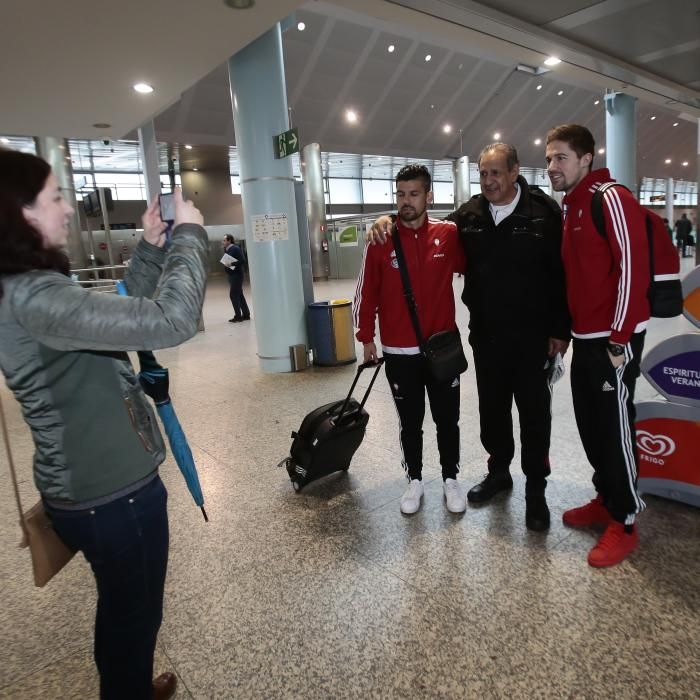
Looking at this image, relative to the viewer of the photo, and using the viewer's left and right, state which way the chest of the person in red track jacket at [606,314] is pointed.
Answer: facing the viewer and to the left of the viewer

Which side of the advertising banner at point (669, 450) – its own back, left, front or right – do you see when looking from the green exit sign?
right

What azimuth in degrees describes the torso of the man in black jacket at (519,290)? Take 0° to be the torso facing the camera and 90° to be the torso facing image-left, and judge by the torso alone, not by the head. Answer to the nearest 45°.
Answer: approximately 45°

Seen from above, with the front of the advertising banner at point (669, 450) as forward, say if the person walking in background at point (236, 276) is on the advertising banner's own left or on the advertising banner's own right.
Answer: on the advertising banner's own right

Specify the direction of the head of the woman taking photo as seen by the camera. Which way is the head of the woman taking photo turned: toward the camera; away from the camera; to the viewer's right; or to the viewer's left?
to the viewer's right

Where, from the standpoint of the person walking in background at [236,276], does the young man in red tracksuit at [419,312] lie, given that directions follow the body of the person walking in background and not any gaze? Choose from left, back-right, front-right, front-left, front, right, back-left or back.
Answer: left

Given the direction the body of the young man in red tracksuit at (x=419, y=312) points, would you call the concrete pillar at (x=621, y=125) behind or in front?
behind

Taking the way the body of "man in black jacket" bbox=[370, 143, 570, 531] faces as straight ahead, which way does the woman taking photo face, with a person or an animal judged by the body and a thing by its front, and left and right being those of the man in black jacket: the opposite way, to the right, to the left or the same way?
the opposite way

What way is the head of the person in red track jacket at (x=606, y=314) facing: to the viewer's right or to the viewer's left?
to the viewer's left

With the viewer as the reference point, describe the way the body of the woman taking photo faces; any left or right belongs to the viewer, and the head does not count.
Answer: facing to the right of the viewer

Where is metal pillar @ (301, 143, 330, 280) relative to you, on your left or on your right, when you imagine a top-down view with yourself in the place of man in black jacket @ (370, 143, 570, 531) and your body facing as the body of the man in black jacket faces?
on your right

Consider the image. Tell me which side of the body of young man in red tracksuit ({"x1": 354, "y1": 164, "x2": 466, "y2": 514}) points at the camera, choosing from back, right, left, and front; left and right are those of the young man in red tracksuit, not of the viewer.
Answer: front
